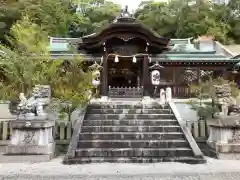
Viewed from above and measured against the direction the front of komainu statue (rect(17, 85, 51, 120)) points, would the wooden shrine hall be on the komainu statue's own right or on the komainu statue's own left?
on the komainu statue's own left

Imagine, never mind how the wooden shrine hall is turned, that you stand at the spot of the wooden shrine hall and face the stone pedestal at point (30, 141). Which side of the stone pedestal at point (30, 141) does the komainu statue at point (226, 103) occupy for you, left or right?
left

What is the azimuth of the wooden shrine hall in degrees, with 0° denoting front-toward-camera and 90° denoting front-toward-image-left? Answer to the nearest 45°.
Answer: approximately 0°

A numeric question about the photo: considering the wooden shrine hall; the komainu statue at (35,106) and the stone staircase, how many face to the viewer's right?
1

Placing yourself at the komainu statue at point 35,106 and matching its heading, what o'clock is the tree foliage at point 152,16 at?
The tree foliage is roughly at 10 o'clock from the komainu statue.

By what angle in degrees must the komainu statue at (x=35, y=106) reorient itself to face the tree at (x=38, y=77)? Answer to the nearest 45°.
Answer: approximately 90° to its left

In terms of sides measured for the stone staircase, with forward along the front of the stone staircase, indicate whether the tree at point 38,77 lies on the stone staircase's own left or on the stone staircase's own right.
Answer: on the stone staircase's own right

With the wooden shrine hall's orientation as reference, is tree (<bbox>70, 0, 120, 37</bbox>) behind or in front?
behind

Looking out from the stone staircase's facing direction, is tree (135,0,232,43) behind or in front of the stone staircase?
behind

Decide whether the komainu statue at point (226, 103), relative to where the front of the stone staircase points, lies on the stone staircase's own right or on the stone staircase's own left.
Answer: on the stone staircase's own left

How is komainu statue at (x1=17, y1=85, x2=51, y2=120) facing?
to the viewer's right

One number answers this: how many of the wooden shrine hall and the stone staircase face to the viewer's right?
0

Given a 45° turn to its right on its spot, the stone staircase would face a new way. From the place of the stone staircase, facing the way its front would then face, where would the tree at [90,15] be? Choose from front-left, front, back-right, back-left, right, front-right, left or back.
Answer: back-right
